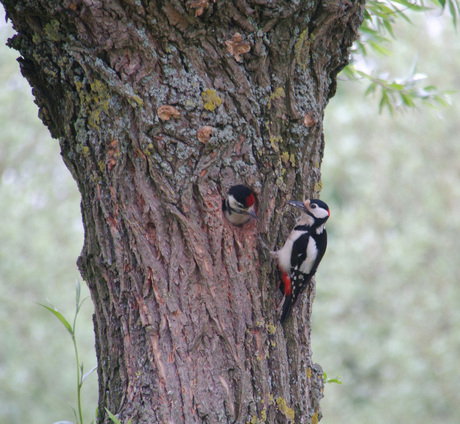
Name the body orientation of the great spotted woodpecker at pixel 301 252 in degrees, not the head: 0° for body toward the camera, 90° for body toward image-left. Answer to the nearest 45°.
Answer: approximately 90°
